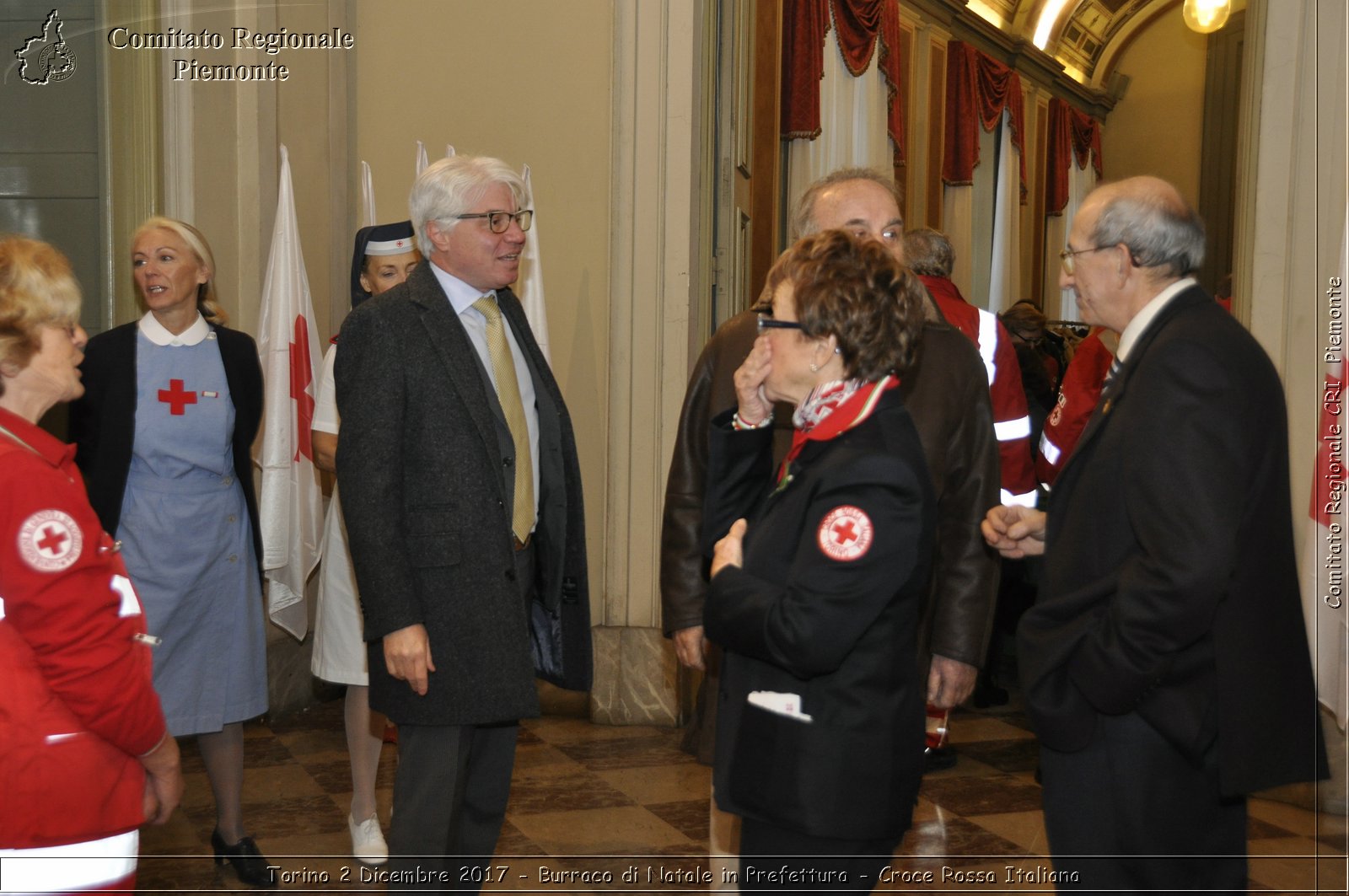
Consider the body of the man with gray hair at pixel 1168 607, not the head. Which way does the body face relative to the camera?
to the viewer's left

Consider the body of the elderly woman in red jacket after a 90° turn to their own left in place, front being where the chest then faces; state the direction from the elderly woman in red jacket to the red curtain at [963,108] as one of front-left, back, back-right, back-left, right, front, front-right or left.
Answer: front-right

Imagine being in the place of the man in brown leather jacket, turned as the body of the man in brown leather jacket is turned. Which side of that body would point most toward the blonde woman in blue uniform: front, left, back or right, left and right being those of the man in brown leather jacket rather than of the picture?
right

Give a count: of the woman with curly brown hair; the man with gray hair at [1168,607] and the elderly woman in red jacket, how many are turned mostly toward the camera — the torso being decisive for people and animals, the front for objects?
0

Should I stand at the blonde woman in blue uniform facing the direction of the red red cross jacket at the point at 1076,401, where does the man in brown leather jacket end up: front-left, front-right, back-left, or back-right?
front-right

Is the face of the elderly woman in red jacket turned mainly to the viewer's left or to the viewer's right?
to the viewer's right

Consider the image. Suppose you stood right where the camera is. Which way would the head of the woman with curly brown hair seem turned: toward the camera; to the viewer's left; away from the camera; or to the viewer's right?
to the viewer's left

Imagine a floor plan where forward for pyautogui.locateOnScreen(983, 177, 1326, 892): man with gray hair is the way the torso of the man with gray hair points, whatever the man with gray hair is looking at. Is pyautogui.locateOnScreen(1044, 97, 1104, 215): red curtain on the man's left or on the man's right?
on the man's right

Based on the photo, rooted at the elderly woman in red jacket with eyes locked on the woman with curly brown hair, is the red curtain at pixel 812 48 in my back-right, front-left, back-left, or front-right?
front-left

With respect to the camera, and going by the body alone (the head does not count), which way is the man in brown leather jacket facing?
toward the camera

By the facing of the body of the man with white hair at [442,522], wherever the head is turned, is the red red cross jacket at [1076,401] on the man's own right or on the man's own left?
on the man's own left

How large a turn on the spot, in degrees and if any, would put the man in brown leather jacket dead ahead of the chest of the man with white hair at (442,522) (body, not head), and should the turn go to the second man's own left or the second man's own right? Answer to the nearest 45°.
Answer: approximately 45° to the second man's own left

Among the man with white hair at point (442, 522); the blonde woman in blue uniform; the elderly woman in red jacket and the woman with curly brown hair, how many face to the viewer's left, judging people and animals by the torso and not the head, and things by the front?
1

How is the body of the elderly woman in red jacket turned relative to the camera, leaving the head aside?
to the viewer's right

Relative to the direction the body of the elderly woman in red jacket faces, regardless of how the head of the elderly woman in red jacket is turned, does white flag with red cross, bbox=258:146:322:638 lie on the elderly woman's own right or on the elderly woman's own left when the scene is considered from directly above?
on the elderly woman's own left

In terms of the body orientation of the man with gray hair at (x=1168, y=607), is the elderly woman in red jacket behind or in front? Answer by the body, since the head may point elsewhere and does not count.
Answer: in front
